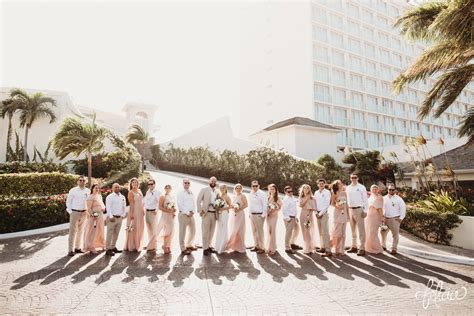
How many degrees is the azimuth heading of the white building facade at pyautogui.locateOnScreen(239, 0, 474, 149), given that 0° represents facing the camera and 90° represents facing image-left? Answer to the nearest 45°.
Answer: approximately 315°

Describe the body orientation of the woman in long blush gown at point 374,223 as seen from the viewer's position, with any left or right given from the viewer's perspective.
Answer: facing the viewer and to the left of the viewer

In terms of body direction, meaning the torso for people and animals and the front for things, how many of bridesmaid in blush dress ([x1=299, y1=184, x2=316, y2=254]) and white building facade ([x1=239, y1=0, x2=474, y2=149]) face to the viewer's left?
0

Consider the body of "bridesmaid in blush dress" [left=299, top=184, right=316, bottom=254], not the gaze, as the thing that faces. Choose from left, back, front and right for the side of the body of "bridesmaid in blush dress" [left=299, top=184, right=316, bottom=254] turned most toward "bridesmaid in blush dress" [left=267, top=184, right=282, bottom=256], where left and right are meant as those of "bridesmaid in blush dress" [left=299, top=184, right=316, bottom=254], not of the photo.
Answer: right

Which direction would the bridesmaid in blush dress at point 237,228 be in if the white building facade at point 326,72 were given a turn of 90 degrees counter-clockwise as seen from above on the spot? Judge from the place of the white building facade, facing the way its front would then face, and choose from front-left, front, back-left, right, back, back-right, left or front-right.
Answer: back-right

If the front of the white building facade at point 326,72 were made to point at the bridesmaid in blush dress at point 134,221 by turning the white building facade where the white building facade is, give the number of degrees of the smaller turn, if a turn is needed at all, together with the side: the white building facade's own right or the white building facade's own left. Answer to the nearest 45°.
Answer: approximately 45° to the white building facade's own right

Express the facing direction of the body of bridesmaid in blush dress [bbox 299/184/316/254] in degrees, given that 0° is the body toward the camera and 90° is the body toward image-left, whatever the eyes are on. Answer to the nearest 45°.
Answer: approximately 0°

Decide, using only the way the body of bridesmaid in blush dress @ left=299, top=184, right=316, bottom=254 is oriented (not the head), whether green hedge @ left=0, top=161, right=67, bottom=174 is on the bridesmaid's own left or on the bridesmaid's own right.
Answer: on the bridesmaid's own right

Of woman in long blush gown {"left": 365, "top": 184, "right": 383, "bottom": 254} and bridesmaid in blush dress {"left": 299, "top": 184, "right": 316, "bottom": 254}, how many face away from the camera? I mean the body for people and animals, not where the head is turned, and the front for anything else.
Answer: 0

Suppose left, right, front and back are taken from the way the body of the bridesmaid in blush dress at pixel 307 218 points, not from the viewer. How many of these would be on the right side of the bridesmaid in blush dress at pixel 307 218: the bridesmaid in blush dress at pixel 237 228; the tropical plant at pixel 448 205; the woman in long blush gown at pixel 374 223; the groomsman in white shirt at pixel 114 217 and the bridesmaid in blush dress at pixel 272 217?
3
